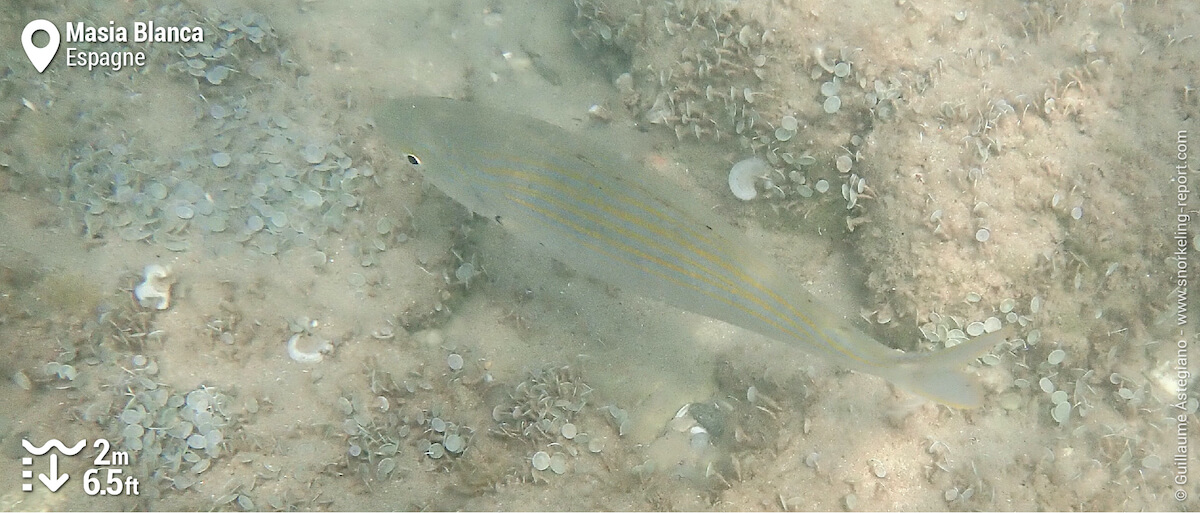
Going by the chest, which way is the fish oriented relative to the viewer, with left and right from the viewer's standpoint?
facing away from the viewer and to the left of the viewer

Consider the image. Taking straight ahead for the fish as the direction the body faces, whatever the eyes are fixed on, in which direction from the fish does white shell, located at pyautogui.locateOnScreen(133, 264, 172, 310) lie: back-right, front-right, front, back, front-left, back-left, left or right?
front-left

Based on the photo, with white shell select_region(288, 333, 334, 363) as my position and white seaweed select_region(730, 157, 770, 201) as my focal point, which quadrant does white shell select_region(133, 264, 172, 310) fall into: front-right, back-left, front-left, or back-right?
back-left
